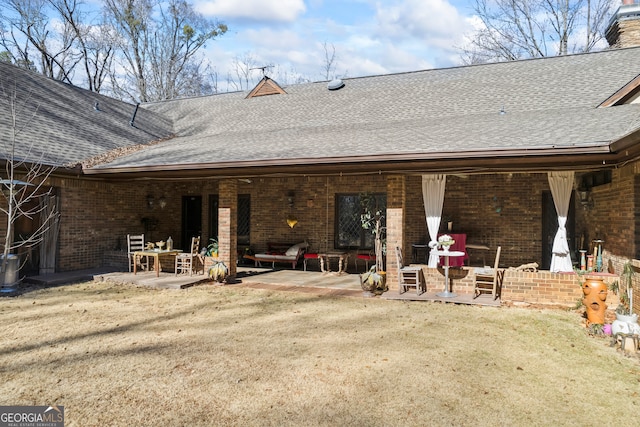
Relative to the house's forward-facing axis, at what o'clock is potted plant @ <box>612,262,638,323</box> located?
The potted plant is roughly at 11 o'clock from the house.

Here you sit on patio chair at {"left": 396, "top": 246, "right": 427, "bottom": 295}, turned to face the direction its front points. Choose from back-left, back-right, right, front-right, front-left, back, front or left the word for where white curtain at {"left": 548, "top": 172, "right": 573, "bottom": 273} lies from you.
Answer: front

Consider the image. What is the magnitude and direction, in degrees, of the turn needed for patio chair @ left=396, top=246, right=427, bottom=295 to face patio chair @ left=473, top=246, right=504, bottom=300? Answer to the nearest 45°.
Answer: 0° — it already faces it

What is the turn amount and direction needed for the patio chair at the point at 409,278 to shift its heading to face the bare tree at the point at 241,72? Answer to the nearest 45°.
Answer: approximately 135° to its left

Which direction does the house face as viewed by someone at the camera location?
facing the viewer

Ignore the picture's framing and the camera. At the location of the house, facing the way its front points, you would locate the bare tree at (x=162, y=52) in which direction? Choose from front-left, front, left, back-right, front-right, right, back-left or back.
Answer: back-right

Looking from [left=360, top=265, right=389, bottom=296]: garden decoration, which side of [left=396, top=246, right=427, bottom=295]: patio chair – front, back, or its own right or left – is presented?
back

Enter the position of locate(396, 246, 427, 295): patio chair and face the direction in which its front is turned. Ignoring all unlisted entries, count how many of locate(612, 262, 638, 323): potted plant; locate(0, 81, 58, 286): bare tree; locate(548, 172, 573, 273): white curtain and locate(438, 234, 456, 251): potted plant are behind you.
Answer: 1

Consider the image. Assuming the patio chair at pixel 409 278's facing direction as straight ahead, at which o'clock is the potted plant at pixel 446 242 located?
The potted plant is roughly at 1 o'clock from the patio chair.

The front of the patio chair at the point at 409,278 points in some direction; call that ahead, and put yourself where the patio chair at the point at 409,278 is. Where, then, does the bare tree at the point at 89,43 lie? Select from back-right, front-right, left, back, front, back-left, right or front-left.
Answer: back-left

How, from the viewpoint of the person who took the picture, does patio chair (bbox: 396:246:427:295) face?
facing to the right of the viewer

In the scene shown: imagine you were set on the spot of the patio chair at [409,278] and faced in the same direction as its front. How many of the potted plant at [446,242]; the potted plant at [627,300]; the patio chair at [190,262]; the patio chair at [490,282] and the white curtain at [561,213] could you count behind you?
1

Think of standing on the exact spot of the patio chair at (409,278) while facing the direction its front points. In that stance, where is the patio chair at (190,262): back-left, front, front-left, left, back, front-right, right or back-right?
back
